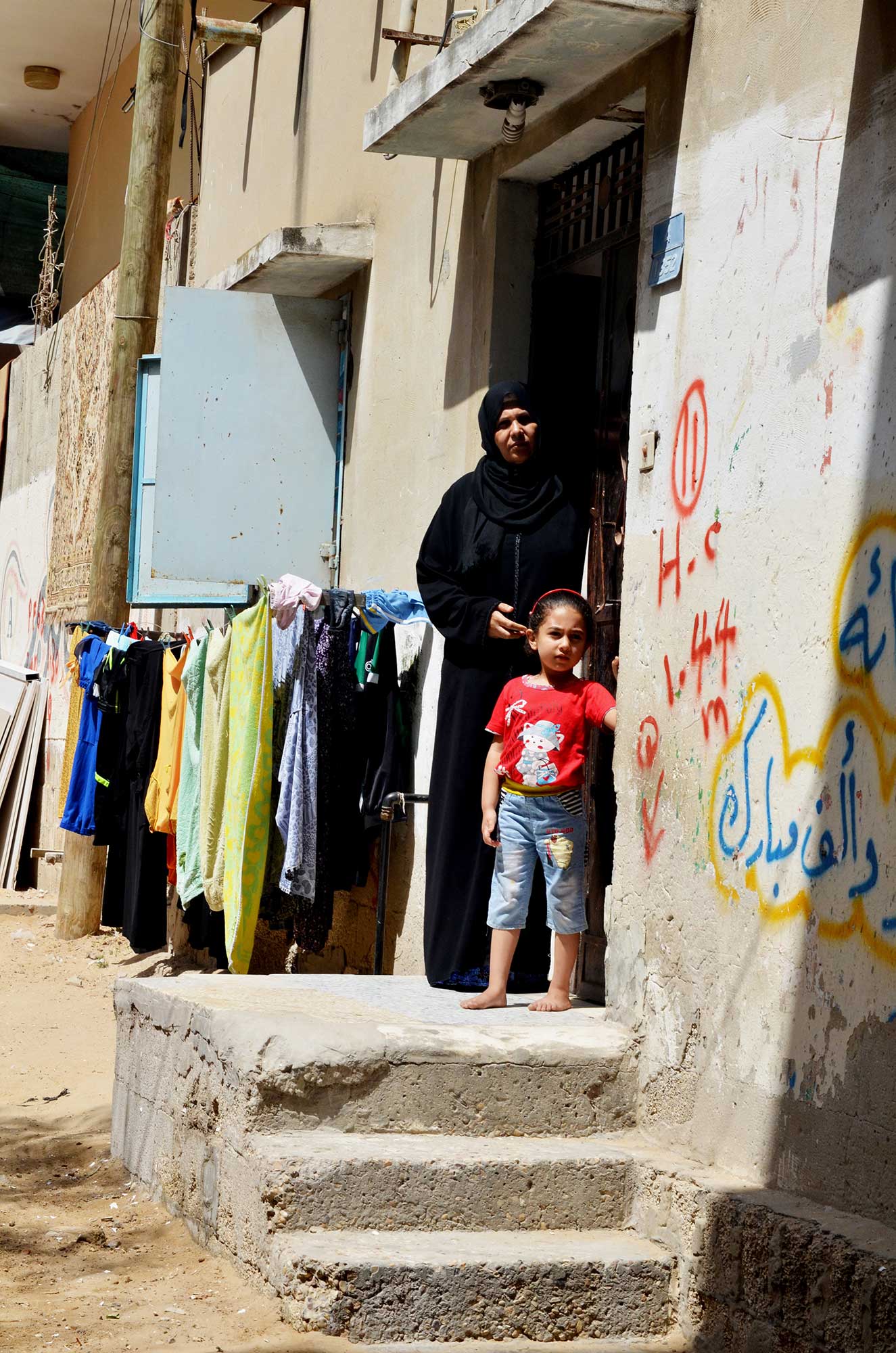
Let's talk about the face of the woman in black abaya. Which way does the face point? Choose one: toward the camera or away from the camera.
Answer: toward the camera

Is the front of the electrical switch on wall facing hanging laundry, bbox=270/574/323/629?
no

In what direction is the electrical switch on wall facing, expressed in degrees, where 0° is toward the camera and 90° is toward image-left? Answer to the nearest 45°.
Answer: approximately 45°

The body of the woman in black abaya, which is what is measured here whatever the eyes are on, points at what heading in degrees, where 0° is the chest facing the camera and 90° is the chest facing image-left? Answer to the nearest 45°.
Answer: approximately 0°

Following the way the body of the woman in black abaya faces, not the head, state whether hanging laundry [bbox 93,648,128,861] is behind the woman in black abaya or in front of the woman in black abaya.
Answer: behind

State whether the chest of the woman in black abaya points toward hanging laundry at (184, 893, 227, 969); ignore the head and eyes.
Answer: no

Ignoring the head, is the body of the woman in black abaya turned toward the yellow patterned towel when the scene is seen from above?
no

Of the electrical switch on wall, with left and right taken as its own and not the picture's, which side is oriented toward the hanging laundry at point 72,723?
right

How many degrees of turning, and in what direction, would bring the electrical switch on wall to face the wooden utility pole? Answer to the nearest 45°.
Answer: approximately 90° to its right

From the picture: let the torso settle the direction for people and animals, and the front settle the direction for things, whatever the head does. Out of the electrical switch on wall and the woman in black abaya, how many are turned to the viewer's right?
0

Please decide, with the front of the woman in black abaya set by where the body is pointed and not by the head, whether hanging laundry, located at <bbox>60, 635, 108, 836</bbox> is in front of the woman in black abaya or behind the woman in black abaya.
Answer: behind
